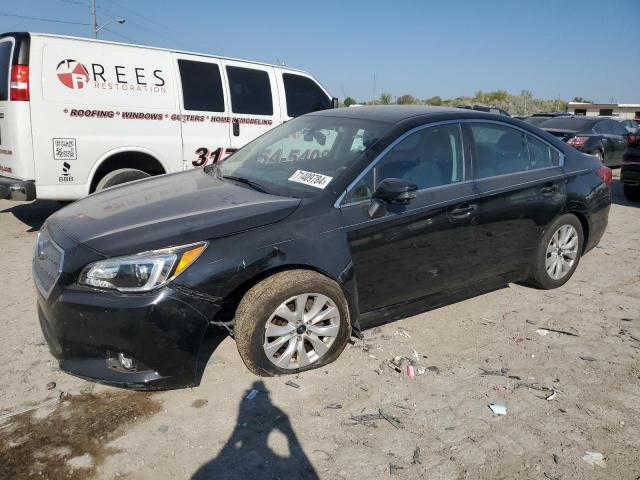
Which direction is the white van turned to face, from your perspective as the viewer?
facing away from the viewer and to the right of the viewer

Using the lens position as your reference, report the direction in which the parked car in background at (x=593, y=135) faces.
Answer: facing away from the viewer and to the right of the viewer

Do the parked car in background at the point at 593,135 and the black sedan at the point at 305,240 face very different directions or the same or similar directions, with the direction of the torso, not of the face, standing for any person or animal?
very different directions

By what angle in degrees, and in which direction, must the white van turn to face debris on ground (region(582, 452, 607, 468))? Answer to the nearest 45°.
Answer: approximately 90° to its right

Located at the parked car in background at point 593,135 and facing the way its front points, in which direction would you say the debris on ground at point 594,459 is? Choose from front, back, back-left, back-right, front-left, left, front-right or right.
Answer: back-right

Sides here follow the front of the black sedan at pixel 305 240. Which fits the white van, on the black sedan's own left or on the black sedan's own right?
on the black sedan's own right

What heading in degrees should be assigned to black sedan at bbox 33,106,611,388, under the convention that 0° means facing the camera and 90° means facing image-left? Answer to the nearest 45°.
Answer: approximately 45°

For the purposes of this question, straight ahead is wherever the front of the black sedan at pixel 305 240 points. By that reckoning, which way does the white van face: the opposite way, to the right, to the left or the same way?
the opposite way

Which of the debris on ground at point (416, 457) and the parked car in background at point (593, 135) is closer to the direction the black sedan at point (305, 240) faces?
the debris on ground
